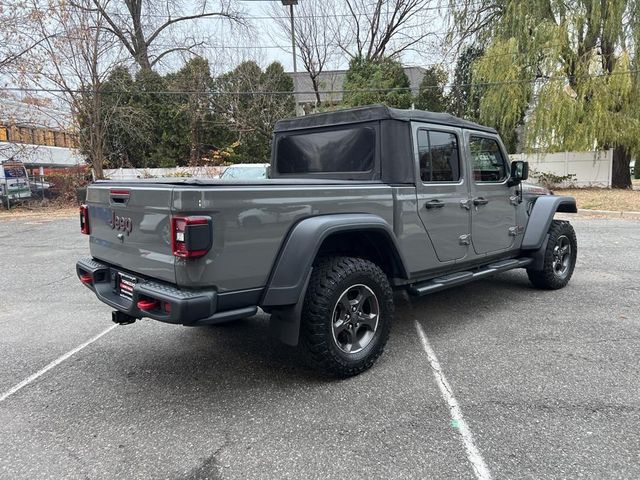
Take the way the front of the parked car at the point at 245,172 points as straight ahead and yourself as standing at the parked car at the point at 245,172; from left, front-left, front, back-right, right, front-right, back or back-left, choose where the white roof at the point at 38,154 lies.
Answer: front-right

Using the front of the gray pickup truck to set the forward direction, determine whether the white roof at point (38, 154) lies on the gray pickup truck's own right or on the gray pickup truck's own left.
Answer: on the gray pickup truck's own left

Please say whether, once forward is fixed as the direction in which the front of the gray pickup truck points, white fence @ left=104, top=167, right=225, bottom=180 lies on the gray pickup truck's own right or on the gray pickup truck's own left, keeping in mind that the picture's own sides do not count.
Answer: on the gray pickup truck's own left

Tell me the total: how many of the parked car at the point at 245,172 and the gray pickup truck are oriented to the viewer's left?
1

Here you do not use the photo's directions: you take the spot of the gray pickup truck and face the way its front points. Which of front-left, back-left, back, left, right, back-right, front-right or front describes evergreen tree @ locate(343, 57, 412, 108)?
front-left

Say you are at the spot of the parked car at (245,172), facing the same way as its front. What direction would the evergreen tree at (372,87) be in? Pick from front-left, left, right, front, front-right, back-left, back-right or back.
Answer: back-right

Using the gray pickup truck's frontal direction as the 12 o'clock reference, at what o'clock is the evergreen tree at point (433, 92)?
The evergreen tree is roughly at 11 o'clock from the gray pickup truck.

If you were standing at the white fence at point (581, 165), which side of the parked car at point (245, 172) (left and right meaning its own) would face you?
back

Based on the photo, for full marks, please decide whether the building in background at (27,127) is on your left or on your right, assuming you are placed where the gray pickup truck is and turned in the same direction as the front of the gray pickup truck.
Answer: on your left

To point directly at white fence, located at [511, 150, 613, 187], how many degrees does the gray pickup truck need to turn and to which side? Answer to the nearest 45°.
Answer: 0° — it already faces it

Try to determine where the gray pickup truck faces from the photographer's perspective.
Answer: facing away from the viewer and to the right of the viewer

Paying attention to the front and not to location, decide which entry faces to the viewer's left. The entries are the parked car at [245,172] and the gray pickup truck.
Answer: the parked car

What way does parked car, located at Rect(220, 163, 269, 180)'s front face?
to the viewer's left
